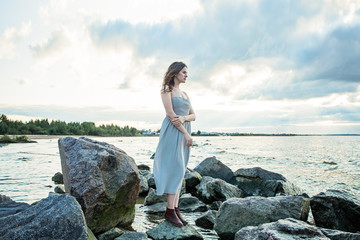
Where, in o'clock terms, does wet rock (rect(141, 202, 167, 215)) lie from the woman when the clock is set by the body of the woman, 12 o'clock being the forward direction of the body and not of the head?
The wet rock is roughly at 7 o'clock from the woman.

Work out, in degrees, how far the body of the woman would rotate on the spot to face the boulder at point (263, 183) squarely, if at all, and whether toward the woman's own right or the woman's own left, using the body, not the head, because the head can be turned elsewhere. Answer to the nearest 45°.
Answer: approximately 90° to the woman's own left

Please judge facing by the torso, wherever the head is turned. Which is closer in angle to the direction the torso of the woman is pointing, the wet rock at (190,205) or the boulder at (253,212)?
the boulder

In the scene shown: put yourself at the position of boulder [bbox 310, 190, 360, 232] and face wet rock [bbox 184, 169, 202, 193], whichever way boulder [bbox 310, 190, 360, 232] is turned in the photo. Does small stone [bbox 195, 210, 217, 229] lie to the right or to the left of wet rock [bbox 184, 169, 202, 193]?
left

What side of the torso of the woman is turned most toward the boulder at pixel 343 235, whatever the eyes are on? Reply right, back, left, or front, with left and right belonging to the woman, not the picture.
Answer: front

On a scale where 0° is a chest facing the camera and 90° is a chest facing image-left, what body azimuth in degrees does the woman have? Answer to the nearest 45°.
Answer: approximately 315°

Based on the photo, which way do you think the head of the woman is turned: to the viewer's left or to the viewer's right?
to the viewer's right

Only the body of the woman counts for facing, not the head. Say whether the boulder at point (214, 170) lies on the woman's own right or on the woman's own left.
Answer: on the woman's own left
